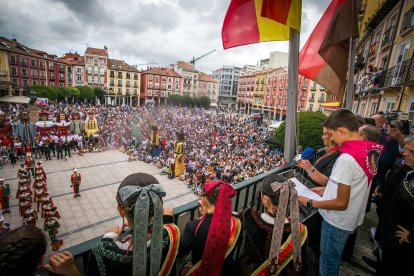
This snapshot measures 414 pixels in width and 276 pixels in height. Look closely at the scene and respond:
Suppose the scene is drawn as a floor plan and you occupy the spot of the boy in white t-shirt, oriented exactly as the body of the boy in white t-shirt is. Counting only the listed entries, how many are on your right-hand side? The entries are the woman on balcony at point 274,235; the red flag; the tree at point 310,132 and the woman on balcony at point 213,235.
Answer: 2

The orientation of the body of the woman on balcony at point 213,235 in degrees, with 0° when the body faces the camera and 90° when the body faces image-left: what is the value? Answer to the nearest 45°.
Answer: approximately 135°

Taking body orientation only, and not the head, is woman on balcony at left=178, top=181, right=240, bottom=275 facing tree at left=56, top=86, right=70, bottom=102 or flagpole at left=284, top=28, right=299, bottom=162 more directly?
the tree

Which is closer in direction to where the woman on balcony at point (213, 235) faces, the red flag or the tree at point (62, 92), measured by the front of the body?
the tree

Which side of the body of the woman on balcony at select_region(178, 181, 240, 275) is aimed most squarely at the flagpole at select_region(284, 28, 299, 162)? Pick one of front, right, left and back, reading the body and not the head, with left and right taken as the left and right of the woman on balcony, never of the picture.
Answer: right

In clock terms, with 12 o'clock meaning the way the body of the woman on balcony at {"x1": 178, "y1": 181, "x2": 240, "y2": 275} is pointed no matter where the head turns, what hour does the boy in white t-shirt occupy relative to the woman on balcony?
The boy in white t-shirt is roughly at 4 o'clock from the woman on balcony.

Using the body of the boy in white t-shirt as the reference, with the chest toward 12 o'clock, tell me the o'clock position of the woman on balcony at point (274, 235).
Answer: The woman on balcony is roughly at 10 o'clock from the boy in white t-shirt.

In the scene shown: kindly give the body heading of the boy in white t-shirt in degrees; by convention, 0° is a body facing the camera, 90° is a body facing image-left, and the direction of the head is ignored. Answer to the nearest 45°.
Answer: approximately 90°

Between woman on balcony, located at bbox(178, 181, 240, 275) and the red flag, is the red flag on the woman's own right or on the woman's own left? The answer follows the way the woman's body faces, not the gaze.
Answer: on the woman's own right

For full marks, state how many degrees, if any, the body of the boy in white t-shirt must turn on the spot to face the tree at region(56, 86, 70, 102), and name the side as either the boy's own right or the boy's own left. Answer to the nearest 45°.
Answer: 0° — they already face it
